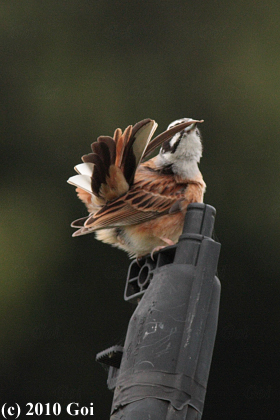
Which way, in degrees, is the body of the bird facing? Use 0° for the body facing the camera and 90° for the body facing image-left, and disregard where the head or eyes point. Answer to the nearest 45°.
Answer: approximately 270°
